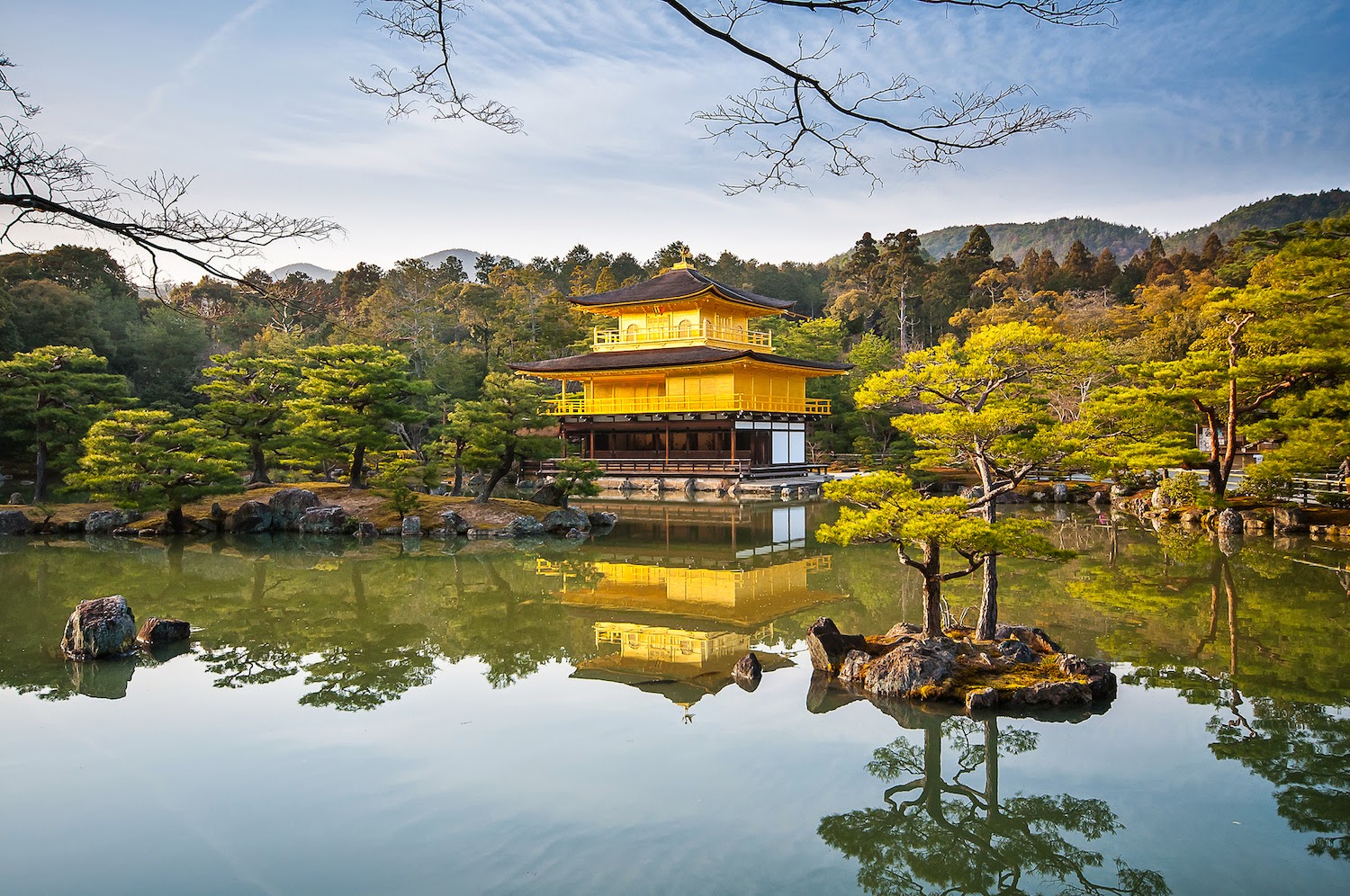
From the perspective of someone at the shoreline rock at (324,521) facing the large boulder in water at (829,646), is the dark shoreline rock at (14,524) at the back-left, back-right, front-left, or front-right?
back-right

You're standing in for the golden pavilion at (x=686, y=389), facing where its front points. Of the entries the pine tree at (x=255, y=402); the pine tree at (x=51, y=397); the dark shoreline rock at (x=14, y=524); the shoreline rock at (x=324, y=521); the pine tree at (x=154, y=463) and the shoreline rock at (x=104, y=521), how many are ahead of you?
6

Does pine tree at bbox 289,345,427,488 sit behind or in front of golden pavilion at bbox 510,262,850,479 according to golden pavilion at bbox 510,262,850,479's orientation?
in front

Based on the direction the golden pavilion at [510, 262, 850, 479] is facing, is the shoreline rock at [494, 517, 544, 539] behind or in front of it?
in front

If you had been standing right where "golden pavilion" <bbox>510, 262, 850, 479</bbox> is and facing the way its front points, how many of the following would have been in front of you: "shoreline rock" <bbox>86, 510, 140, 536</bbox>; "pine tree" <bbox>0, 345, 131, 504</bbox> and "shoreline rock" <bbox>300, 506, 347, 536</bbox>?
3

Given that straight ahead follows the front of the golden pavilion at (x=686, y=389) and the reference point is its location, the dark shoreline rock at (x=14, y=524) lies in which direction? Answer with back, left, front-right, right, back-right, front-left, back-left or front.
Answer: front

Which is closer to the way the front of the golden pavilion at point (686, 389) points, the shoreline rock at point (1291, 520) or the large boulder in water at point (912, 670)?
the large boulder in water

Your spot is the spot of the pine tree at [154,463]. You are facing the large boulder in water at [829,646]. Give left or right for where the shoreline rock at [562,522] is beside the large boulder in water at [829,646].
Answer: left

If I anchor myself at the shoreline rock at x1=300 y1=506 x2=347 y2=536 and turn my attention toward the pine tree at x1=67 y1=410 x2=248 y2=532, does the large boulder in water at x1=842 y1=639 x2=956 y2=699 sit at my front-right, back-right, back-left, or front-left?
back-left

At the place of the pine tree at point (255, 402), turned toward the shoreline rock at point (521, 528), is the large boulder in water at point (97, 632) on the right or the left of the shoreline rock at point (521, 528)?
right

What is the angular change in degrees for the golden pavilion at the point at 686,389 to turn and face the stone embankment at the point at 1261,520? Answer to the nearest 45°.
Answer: approximately 90° to its left

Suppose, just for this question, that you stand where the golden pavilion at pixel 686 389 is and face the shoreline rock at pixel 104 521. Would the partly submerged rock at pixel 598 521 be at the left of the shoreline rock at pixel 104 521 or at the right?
left

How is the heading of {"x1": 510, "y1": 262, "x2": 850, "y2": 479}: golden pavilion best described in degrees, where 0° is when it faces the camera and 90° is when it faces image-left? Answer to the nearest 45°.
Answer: approximately 45°

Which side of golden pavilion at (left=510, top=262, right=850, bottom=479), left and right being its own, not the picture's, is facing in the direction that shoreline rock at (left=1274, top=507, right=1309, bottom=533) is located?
left
